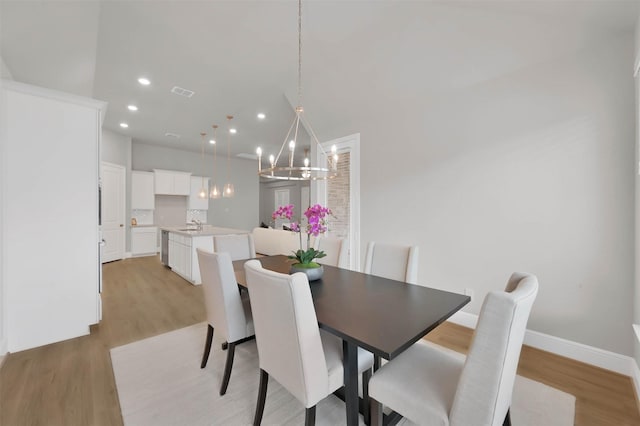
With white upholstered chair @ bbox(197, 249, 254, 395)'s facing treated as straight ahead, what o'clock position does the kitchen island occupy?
The kitchen island is roughly at 10 o'clock from the white upholstered chair.

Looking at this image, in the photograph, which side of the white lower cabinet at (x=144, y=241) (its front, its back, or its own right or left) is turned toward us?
front

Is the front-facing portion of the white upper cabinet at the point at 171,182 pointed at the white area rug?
yes

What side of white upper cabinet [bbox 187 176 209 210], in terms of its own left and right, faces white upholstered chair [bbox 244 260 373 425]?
front

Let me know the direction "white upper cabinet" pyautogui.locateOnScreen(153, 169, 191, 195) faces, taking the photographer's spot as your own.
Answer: facing the viewer

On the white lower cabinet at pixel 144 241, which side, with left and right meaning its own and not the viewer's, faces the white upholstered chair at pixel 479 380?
front

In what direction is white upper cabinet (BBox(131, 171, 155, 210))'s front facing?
toward the camera

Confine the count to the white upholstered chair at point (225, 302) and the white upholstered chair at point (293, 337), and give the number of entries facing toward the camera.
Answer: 0

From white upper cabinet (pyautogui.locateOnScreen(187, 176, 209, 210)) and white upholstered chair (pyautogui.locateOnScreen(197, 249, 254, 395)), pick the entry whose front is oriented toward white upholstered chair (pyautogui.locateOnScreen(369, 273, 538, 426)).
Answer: the white upper cabinet

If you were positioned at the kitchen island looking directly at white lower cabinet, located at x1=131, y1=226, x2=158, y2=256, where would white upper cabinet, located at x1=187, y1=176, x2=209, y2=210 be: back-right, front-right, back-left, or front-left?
front-right

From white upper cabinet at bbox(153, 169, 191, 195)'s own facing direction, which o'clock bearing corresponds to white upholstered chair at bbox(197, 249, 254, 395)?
The white upholstered chair is roughly at 12 o'clock from the white upper cabinet.

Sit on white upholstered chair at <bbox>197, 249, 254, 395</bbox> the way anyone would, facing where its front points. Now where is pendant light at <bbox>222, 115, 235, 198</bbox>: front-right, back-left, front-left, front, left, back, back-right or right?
front-left

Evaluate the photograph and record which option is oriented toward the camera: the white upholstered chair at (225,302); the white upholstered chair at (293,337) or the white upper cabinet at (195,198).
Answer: the white upper cabinet

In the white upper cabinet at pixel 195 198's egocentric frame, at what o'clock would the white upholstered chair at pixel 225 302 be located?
The white upholstered chair is roughly at 12 o'clock from the white upper cabinet.

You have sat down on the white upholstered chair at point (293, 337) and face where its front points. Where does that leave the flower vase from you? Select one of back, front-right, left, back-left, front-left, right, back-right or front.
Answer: front-left
